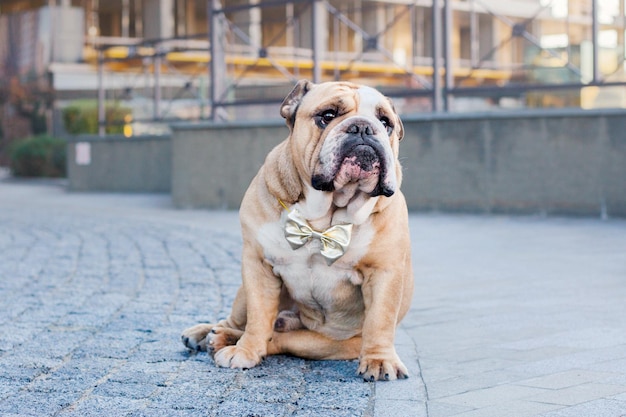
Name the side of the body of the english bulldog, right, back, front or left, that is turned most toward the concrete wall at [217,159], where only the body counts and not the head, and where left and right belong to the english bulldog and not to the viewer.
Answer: back

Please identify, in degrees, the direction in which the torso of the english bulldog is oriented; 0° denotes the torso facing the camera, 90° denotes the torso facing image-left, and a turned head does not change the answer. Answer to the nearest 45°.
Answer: approximately 0°

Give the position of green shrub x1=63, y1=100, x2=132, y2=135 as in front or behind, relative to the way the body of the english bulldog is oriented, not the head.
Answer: behind

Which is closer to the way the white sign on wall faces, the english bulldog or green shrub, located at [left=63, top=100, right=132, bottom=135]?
the english bulldog

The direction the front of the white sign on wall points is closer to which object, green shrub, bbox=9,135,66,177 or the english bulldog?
the english bulldog

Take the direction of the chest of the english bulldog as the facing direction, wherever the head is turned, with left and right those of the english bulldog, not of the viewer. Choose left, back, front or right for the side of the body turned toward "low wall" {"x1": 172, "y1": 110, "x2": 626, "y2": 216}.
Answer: back

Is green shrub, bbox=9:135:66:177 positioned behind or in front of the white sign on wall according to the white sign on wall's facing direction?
behind

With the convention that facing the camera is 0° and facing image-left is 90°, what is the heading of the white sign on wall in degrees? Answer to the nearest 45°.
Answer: approximately 0°

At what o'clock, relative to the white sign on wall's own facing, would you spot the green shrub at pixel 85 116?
The green shrub is roughly at 6 o'clock from the white sign on wall.

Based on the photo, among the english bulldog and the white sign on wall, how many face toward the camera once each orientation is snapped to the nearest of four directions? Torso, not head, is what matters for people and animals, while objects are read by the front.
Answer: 2

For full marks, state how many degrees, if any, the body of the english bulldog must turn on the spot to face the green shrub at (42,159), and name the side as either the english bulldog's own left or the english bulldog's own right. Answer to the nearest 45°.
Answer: approximately 180°

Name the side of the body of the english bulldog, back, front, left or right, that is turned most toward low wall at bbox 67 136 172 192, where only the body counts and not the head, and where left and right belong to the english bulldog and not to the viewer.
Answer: back
